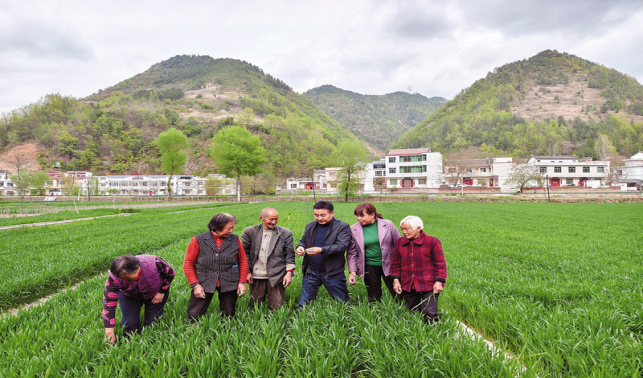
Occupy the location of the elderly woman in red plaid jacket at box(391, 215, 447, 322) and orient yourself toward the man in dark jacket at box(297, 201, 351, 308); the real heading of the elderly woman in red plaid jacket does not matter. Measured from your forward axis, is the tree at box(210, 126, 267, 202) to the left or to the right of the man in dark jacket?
right

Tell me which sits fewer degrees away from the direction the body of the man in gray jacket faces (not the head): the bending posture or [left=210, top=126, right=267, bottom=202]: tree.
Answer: the bending posture

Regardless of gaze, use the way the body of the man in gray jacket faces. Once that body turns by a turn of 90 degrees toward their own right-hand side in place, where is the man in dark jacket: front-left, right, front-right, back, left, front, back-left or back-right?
back

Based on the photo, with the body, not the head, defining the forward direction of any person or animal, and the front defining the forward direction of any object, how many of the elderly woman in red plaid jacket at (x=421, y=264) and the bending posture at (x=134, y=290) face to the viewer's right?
0

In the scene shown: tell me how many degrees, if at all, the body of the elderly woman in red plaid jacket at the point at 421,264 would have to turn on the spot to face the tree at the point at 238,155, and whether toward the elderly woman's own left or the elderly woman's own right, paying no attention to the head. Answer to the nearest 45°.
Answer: approximately 90° to the elderly woman's own right

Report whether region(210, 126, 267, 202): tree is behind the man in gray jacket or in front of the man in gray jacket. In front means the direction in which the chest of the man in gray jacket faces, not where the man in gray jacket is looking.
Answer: behind

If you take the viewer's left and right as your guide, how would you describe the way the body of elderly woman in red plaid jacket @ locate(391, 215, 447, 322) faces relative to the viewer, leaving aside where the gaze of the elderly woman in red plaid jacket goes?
facing the viewer and to the left of the viewer

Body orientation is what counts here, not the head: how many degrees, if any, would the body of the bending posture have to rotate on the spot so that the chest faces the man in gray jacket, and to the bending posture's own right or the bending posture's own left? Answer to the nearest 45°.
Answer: approximately 135° to the bending posture's own left

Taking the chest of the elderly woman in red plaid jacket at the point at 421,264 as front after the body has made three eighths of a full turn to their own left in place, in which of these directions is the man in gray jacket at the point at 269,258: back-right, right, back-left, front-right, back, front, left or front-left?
back

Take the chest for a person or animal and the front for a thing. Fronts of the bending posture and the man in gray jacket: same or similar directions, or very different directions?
same or similar directions

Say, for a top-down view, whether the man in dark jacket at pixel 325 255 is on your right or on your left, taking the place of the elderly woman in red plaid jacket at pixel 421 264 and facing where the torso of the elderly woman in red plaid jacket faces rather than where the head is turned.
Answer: on your right

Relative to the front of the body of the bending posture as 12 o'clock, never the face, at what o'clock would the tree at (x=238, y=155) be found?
The tree is roughly at 5 o'clock from the bending posture.

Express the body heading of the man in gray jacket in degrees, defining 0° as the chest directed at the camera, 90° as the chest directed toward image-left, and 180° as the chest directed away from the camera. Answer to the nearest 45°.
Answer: approximately 0°

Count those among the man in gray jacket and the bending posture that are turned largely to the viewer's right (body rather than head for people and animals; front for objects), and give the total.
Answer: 0

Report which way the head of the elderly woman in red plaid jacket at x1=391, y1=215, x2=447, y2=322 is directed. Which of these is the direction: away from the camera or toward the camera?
toward the camera
